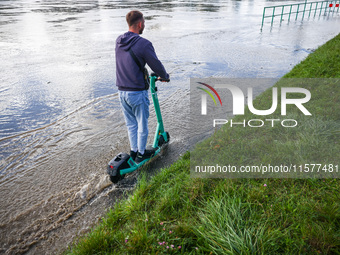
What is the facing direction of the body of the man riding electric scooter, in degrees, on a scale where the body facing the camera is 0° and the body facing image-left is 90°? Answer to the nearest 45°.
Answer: approximately 225°

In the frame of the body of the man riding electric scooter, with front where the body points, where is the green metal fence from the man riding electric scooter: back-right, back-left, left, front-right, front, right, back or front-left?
front

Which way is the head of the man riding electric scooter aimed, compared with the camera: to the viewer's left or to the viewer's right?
to the viewer's right
